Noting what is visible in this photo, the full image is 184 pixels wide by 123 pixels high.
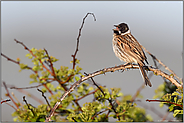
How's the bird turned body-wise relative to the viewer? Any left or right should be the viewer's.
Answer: facing to the left of the viewer
